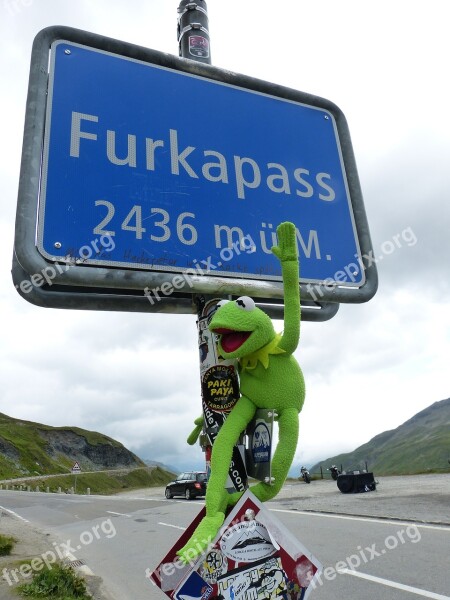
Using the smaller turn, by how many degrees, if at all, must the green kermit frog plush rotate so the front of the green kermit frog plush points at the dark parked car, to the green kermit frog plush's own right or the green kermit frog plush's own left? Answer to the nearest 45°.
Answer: approximately 135° to the green kermit frog plush's own right

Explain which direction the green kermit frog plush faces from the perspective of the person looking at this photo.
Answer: facing the viewer and to the left of the viewer

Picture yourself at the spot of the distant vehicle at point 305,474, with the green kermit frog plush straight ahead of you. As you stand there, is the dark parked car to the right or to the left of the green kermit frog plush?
right

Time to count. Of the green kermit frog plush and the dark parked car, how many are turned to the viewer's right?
0

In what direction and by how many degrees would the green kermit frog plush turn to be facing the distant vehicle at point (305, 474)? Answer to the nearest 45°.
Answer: approximately 135° to its right

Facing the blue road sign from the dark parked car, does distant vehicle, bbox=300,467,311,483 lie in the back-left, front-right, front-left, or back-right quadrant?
back-left
